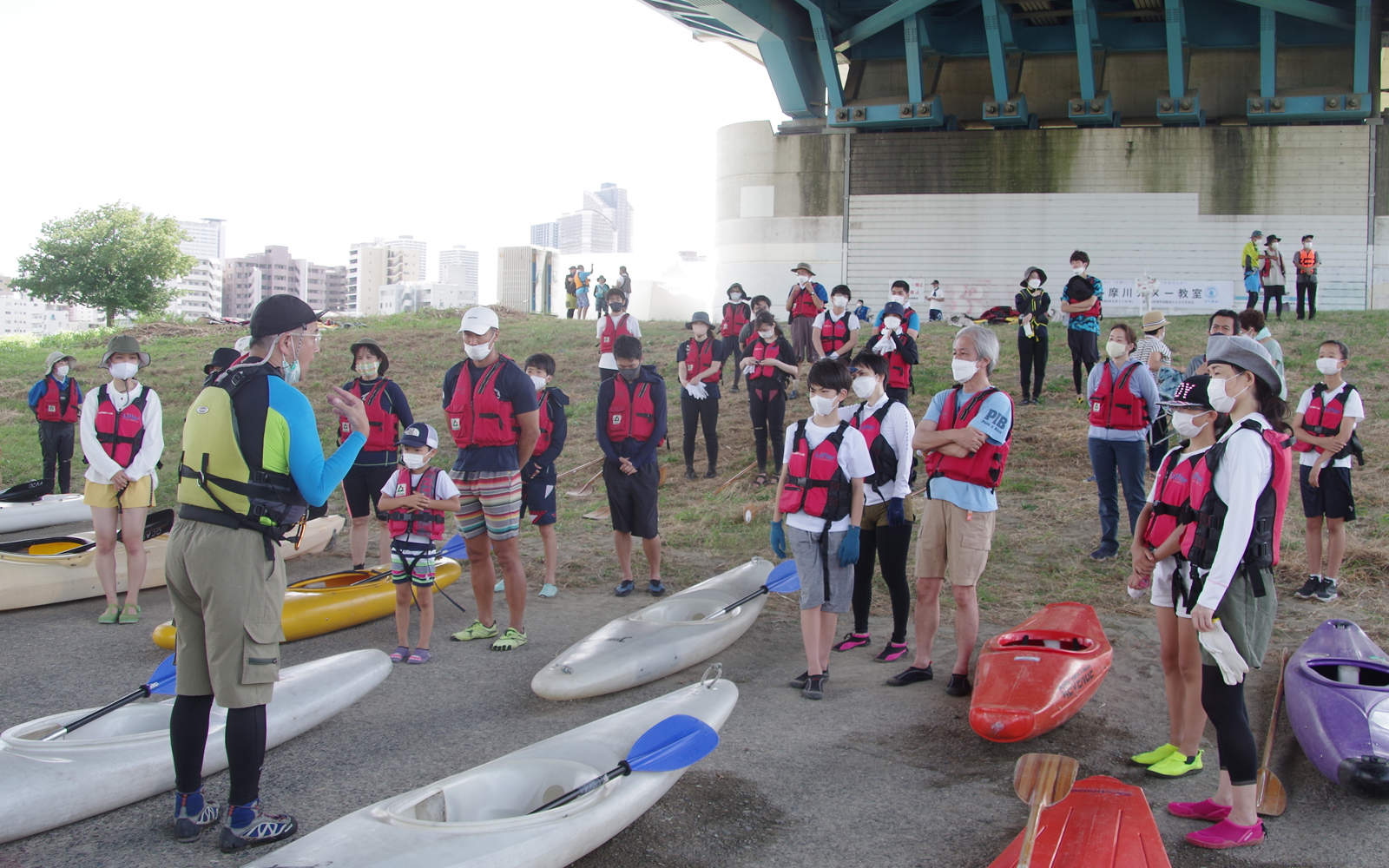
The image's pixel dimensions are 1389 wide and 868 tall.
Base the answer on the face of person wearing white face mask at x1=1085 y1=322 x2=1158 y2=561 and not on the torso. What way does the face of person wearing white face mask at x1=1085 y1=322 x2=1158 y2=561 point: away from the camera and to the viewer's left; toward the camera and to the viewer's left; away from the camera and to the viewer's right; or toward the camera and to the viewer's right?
toward the camera and to the viewer's left

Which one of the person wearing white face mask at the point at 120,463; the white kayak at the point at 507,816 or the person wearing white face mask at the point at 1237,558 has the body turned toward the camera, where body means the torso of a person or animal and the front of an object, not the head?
the person wearing white face mask at the point at 120,463

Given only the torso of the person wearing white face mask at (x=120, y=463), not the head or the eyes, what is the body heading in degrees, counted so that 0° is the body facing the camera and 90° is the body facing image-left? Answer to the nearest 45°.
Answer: approximately 0°

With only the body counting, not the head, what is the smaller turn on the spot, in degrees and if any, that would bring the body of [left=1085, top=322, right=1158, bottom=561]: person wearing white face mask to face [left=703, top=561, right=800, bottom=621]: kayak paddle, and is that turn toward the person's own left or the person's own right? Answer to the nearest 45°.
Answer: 0° — they already face it

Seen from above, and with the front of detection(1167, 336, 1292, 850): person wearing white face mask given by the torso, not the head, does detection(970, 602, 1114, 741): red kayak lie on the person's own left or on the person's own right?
on the person's own right

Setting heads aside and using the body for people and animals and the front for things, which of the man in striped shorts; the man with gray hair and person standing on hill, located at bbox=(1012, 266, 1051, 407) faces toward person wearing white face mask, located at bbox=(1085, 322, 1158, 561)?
the person standing on hill

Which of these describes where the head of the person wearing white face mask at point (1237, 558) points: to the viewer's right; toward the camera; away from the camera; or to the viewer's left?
to the viewer's left

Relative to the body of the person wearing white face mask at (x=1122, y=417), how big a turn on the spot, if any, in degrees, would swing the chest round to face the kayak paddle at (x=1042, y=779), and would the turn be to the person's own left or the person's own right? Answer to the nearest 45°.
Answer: approximately 45° to the person's own left

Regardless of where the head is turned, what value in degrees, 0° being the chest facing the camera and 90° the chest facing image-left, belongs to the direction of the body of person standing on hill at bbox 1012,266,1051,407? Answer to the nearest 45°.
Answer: approximately 0°

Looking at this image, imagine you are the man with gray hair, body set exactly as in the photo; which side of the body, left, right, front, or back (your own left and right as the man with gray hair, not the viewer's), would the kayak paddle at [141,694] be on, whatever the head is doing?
front
